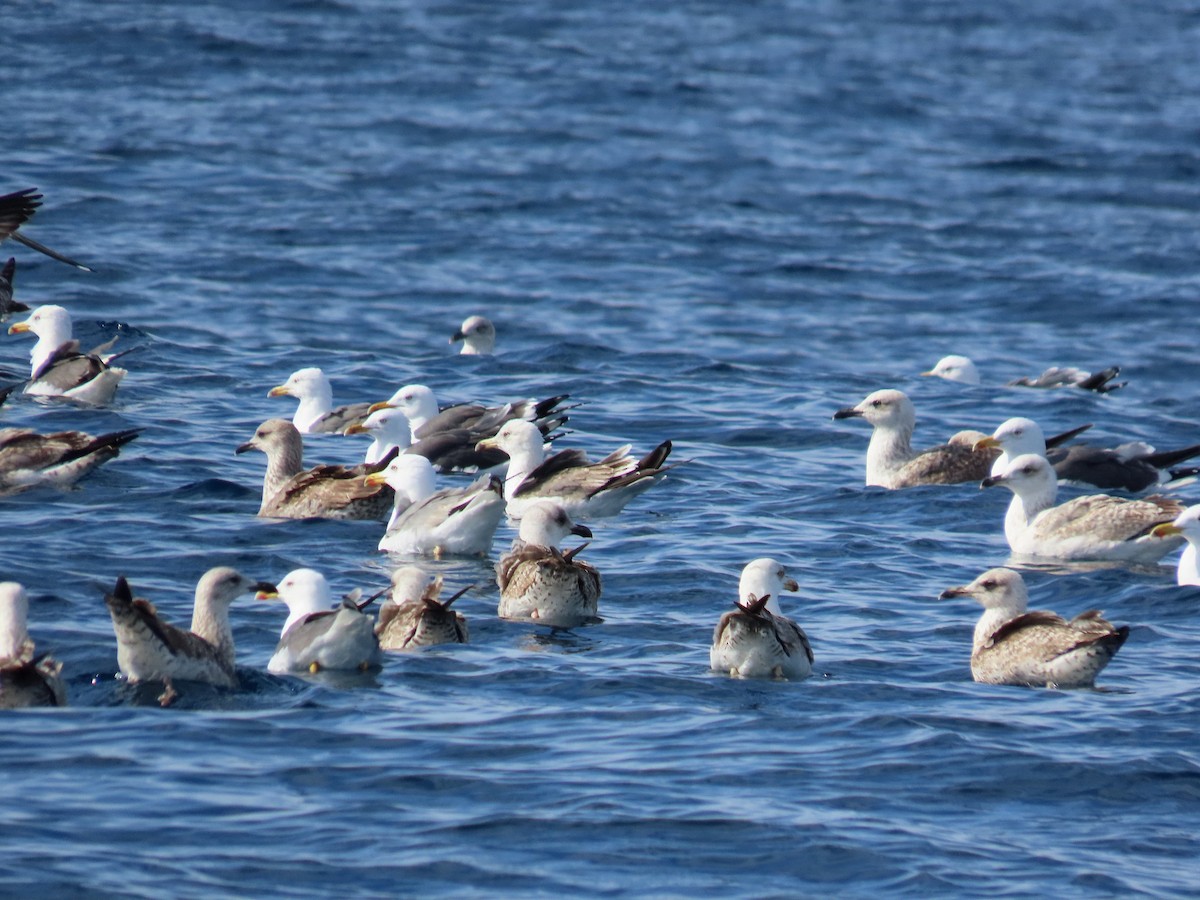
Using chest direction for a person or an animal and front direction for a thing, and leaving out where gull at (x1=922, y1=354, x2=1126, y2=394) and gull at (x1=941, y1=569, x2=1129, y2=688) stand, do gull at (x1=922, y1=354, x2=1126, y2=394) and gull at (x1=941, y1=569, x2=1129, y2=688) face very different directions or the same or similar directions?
same or similar directions

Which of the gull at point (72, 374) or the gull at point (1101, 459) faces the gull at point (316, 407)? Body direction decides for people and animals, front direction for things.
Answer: the gull at point (1101, 459)

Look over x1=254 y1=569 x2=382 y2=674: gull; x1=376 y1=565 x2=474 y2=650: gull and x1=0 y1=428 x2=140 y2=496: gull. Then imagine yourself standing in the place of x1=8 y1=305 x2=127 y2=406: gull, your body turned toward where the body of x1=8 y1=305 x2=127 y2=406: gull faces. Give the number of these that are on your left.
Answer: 3

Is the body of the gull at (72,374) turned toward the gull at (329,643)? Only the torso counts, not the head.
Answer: no

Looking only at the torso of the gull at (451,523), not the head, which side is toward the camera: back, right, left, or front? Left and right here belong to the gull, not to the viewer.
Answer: left

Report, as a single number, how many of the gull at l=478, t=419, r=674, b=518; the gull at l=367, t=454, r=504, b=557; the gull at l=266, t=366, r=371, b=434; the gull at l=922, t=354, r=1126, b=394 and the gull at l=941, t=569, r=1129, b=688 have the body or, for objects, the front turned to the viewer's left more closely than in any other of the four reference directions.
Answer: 5

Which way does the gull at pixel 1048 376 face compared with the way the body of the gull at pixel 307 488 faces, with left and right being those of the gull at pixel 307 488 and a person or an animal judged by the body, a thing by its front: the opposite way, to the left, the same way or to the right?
the same way

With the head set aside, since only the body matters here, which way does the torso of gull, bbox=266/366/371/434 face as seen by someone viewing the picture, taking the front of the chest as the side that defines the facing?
to the viewer's left

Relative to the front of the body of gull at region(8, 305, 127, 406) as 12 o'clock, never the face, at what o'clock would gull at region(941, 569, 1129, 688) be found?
gull at region(941, 569, 1129, 688) is roughly at 8 o'clock from gull at region(8, 305, 127, 406).

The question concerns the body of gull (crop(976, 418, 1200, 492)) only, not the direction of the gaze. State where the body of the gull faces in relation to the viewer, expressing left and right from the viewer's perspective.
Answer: facing to the left of the viewer

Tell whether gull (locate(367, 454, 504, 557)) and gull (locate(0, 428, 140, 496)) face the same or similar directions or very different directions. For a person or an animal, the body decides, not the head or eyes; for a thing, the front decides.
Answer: same or similar directions

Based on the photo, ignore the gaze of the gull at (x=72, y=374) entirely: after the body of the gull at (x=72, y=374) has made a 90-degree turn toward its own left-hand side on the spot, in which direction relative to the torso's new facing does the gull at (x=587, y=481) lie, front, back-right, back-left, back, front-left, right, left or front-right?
front-left

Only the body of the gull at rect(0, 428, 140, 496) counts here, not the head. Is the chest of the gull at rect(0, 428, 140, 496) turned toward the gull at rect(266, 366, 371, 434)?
no

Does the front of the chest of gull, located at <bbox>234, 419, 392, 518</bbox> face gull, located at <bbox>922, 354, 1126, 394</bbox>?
no

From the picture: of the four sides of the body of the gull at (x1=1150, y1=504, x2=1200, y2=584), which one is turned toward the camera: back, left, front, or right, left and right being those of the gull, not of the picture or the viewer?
left

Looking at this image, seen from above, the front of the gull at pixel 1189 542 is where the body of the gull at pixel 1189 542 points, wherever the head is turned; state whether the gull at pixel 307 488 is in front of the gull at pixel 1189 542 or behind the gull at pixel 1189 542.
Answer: in front

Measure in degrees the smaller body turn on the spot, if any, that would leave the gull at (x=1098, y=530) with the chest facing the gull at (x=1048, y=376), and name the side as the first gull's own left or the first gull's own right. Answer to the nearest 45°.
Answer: approximately 90° to the first gull's own right

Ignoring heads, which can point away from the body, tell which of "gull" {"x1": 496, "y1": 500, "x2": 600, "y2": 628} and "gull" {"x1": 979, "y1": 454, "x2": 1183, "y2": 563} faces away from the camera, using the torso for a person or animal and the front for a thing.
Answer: "gull" {"x1": 496, "y1": 500, "x2": 600, "y2": 628}

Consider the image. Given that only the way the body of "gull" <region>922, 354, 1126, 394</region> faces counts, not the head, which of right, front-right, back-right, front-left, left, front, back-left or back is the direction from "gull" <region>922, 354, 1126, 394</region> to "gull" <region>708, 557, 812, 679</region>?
left

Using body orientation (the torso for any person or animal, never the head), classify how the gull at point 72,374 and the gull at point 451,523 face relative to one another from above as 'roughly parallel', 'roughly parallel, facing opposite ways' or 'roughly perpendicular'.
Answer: roughly parallel
